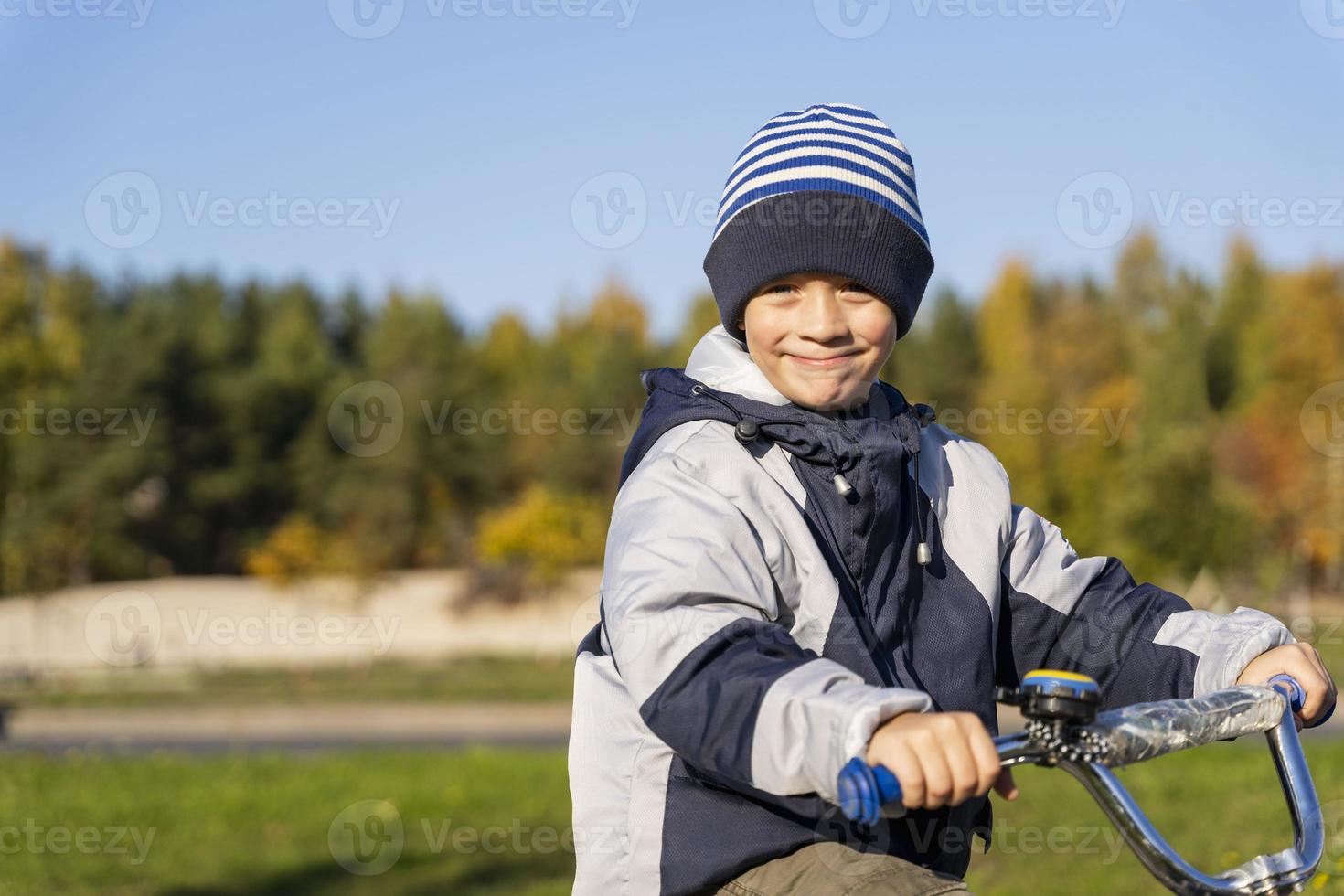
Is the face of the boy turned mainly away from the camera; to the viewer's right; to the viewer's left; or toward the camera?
toward the camera

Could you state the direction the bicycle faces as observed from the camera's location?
facing the viewer and to the right of the viewer
